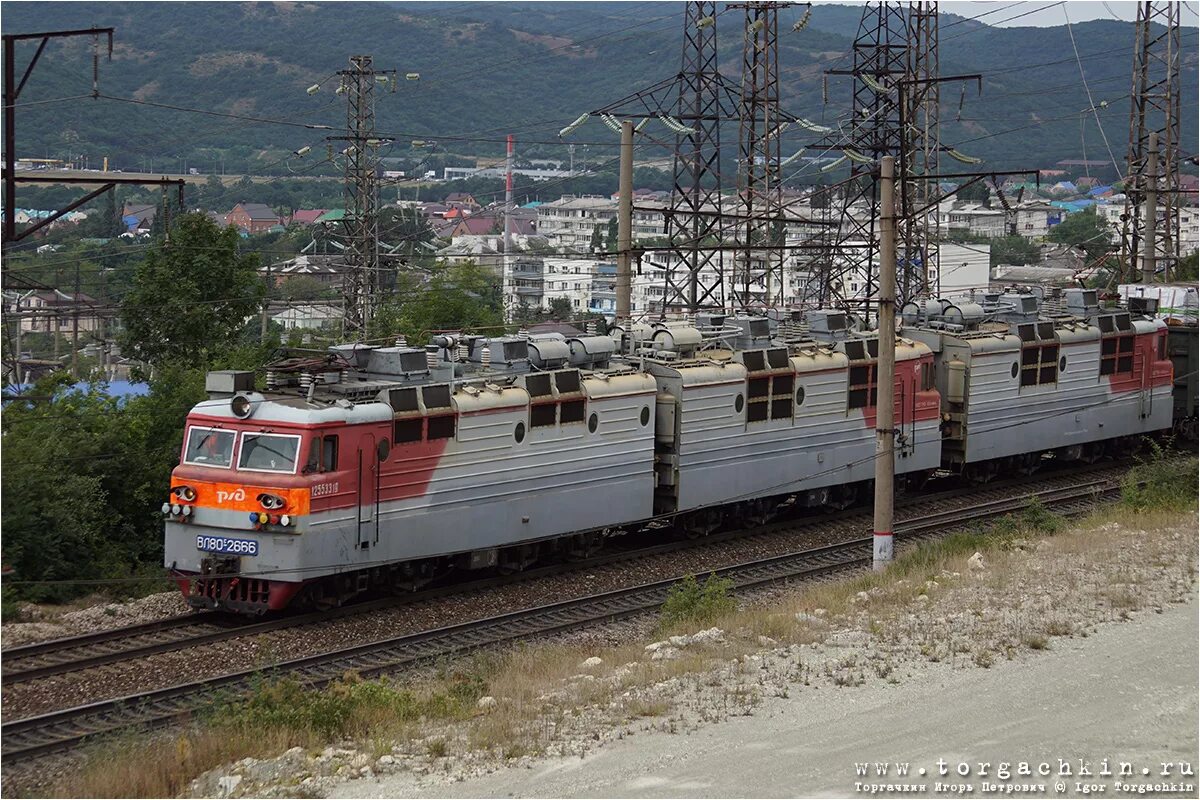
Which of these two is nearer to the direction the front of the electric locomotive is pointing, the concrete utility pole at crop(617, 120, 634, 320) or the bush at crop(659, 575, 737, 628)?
the bush

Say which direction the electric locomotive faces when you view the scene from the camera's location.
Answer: facing the viewer and to the left of the viewer

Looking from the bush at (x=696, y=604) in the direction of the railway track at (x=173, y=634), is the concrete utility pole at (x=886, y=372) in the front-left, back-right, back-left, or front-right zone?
back-right

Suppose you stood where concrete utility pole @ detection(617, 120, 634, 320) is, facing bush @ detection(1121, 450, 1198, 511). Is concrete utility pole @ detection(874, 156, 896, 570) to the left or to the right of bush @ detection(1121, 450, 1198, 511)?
right

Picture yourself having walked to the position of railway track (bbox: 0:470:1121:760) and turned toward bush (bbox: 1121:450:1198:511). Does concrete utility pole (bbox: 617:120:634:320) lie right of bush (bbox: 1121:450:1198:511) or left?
left

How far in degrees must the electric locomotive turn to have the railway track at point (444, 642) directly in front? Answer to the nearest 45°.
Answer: approximately 45° to its left

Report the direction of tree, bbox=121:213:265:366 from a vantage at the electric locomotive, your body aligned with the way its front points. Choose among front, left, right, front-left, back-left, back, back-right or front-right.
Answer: right
